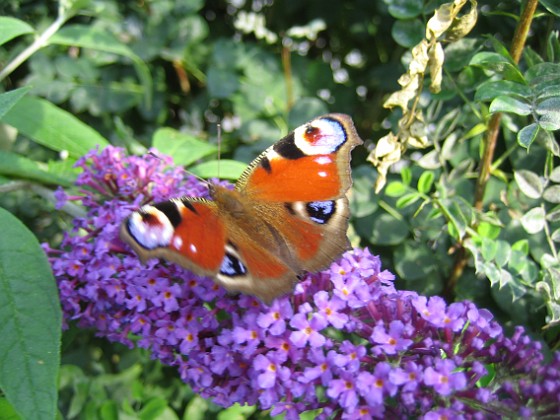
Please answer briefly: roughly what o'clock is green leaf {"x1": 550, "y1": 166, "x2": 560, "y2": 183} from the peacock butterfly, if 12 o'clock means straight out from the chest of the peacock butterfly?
The green leaf is roughly at 4 o'clock from the peacock butterfly.

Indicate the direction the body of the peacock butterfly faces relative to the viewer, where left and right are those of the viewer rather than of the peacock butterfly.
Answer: facing away from the viewer and to the left of the viewer

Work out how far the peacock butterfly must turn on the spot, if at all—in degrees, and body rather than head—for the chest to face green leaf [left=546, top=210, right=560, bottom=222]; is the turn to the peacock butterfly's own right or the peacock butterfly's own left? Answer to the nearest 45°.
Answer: approximately 135° to the peacock butterfly's own right

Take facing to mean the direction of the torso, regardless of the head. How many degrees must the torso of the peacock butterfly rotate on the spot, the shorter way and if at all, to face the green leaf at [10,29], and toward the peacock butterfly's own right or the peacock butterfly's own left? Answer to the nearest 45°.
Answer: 0° — it already faces it

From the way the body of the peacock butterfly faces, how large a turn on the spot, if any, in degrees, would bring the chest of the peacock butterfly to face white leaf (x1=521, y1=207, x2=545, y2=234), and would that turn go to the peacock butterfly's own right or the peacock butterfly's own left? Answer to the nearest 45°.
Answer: approximately 135° to the peacock butterfly's own right
